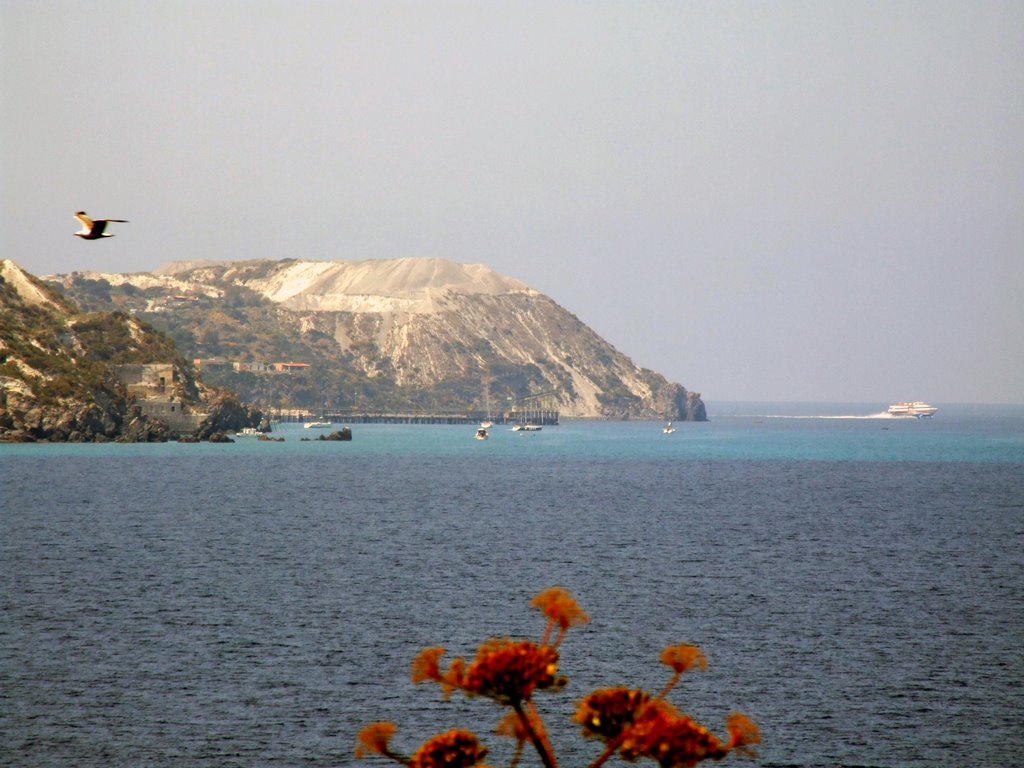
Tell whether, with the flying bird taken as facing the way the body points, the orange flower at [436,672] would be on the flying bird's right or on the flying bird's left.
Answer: on the flying bird's left

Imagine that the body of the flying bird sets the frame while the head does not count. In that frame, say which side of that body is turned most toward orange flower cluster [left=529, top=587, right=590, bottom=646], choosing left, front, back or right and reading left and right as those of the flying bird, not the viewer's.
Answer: left

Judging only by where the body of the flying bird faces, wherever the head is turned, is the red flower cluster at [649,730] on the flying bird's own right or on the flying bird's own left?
on the flying bird's own left

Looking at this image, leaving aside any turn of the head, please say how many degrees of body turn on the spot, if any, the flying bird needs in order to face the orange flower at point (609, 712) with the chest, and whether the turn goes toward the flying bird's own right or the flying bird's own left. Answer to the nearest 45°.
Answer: approximately 90° to the flying bird's own left

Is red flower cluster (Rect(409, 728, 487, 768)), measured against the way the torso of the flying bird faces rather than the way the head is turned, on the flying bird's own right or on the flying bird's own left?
on the flying bird's own left

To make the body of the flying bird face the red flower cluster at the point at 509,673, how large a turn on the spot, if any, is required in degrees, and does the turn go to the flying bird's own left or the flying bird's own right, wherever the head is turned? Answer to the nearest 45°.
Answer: approximately 90° to the flying bird's own left

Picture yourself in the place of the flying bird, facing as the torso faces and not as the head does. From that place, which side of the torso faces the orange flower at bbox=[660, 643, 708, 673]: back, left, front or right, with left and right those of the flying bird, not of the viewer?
left

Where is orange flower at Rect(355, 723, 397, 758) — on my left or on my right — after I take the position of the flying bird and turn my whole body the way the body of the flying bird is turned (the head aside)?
on my left

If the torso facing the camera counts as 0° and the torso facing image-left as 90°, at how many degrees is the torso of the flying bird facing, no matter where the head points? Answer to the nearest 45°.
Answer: approximately 90°
